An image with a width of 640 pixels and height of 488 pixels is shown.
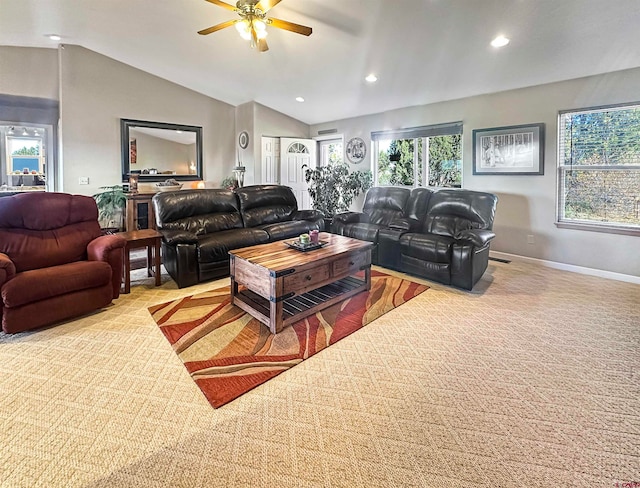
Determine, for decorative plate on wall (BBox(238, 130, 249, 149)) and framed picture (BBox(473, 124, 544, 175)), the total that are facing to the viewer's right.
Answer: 0

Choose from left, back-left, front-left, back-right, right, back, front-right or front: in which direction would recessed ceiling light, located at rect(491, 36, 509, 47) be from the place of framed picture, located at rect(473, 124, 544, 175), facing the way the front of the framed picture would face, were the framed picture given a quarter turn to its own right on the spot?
back-left

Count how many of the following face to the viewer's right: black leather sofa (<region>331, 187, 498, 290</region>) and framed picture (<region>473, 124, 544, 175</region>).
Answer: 0

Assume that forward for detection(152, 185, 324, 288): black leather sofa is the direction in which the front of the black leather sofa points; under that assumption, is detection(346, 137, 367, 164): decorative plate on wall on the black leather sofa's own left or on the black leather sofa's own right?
on the black leather sofa's own left

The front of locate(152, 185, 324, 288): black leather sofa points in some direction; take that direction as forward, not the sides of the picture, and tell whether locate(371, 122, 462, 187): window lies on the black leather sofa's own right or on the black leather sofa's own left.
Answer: on the black leather sofa's own left

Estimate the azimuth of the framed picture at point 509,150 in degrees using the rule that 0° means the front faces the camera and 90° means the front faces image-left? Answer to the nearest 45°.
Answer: approximately 45°

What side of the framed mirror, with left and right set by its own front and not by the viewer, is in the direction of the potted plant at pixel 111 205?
right

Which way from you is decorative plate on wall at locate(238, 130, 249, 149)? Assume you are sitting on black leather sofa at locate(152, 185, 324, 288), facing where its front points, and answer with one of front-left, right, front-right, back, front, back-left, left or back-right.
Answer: back-left

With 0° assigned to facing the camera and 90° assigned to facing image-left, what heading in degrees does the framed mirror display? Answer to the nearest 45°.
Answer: approximately 315°
